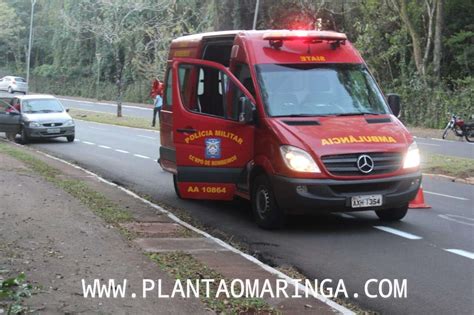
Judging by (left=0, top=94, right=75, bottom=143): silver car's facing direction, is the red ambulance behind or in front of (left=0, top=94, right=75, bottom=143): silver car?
in front

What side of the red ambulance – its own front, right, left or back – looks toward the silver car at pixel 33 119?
back

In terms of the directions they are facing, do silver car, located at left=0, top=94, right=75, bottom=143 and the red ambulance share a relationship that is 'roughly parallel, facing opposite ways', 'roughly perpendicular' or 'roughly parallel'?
roughly parallel

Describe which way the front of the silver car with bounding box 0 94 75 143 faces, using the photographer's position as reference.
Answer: facing the viewer and to the right of the viewer

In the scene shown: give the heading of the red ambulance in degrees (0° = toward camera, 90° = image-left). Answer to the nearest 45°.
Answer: approximately 315°

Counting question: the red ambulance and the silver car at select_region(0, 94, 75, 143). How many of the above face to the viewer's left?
0
